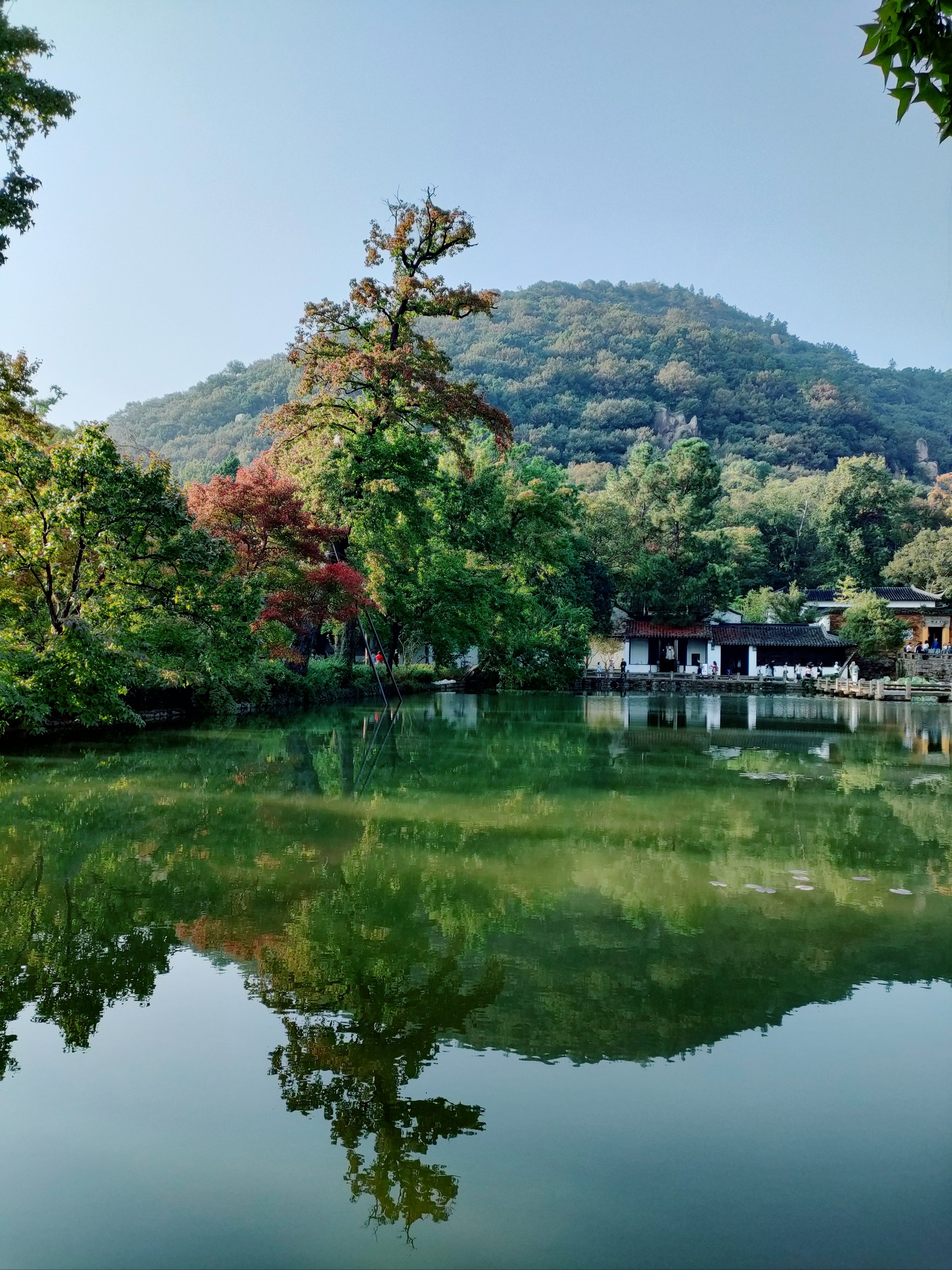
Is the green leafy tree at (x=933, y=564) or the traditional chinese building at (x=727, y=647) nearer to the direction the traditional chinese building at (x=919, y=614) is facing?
the traditional chinese building

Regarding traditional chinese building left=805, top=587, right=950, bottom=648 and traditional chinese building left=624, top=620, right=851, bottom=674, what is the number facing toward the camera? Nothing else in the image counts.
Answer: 2

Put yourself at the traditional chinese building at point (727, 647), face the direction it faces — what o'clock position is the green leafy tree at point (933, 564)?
The green leafy tree is roughly at 8 o'clock from the traditional chinese building.

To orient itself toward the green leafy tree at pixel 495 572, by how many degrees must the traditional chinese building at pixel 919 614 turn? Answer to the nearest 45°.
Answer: approximately 45° to its right

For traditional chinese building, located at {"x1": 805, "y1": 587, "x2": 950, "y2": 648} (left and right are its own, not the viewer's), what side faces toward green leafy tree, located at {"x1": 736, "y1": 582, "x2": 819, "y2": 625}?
right

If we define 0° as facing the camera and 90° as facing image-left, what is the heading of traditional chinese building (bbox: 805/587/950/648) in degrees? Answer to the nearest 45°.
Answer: approximately 0°

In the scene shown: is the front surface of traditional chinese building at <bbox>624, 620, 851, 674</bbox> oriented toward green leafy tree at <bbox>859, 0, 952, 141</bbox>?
yes
